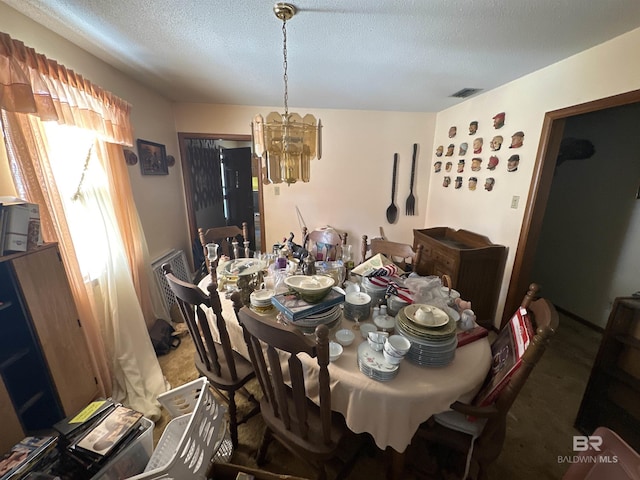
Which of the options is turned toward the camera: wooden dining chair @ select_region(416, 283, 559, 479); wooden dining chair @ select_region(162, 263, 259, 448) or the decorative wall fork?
the decorative wall fork

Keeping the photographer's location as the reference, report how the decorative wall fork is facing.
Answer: facing the viewer

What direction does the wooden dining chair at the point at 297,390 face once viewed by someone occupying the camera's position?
facing away from the viewer and to the right of the viewer

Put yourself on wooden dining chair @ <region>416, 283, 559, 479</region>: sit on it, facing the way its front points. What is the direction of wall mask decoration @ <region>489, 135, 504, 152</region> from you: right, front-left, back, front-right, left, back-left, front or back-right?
right

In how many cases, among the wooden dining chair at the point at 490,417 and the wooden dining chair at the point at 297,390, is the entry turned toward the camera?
0

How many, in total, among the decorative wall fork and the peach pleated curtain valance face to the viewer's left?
0

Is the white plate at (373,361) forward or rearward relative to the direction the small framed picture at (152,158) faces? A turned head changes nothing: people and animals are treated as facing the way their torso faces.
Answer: forward

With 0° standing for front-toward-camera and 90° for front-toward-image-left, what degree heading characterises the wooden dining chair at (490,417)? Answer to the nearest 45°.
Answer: approximately 90°

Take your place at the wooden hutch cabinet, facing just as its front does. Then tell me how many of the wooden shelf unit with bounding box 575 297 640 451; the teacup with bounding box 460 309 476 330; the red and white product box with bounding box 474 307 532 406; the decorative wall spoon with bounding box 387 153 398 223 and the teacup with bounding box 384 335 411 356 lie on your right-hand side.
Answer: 1

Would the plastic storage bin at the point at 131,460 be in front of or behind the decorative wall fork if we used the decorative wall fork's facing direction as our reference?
in front

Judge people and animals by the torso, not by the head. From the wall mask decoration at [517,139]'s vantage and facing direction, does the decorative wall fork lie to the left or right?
on its right

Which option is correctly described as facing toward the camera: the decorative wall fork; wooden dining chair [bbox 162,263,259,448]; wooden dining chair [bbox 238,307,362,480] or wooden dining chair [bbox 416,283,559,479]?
the decorative wall fork

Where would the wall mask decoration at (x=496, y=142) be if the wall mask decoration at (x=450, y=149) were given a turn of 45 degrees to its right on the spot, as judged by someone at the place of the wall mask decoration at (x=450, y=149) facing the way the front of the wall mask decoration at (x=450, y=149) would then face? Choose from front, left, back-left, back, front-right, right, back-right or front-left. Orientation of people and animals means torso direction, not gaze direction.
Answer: back-left

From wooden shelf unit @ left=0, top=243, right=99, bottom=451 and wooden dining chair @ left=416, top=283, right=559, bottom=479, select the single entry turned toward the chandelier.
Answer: the wooden dining chair

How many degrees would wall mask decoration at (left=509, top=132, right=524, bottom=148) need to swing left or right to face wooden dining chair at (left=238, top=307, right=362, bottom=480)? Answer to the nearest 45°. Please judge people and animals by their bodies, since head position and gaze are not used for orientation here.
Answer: approximately 45° to its left

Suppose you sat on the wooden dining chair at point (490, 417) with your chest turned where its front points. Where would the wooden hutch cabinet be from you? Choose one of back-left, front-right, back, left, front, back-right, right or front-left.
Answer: right

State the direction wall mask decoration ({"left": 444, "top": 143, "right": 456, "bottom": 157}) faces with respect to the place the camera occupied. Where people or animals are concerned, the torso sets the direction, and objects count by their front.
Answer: facing the viewer and to the left of the viewer

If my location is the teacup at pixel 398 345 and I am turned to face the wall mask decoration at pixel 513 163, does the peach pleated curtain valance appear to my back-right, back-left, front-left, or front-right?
back-left
